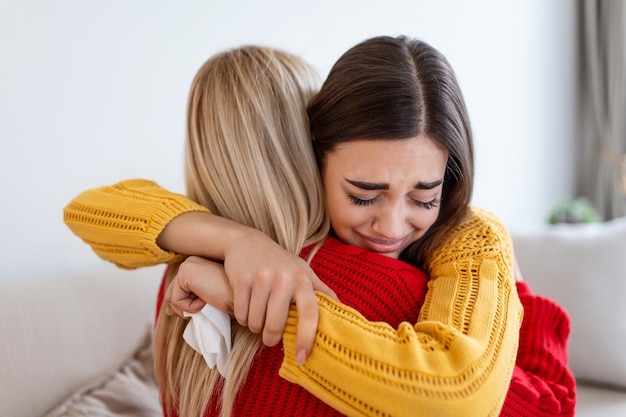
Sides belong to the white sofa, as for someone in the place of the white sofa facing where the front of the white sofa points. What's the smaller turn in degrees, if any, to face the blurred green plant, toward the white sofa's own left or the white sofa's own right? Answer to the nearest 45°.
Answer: approximately 135° to the white sofa's own left

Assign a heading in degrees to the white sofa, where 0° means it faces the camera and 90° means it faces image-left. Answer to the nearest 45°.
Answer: approximately 0°
